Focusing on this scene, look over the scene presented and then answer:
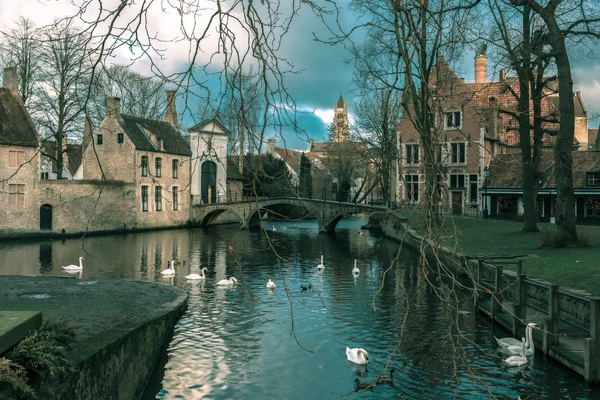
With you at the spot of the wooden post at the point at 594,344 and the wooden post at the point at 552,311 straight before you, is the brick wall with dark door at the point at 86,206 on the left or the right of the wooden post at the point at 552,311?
left

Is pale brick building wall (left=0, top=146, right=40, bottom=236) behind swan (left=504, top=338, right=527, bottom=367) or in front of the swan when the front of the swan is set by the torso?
behind

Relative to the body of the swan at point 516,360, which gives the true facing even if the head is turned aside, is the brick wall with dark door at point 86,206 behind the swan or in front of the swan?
behind

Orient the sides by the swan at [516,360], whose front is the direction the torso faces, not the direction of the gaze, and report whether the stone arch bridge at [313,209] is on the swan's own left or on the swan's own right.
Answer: on the swan's own left

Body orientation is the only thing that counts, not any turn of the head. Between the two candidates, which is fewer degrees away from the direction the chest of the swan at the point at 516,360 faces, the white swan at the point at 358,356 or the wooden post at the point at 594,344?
the wooden post

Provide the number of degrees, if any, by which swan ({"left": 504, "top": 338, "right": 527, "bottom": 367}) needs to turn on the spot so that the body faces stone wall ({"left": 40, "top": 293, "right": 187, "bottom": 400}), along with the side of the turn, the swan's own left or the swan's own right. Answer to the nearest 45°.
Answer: approximately 135° to the swan's own right

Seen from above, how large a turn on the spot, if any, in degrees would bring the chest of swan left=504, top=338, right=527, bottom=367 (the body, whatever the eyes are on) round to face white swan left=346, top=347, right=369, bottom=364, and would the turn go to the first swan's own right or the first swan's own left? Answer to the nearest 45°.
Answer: approximately 180°

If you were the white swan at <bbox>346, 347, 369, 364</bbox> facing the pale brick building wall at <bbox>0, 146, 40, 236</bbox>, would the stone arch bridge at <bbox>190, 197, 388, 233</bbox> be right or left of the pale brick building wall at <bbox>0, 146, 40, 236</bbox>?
right

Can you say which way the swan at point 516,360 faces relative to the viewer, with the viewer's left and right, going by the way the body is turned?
facing to the right of the viewer
